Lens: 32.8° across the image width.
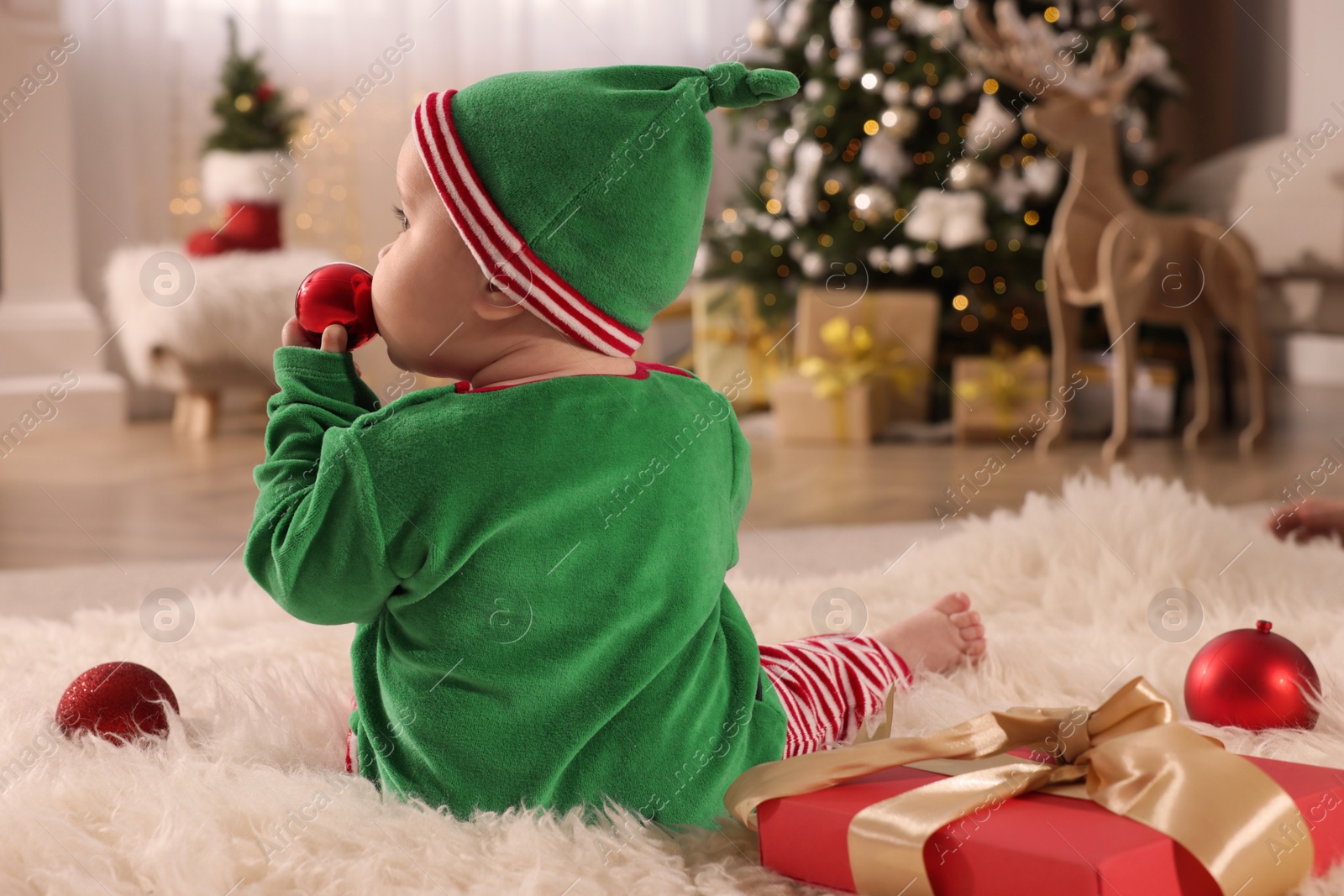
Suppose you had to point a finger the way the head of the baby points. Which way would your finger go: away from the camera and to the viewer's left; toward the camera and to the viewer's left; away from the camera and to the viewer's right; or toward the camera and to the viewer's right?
away from the camera and to the viewer's left

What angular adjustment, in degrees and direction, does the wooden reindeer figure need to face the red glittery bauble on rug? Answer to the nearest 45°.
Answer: approximately 45° to its left

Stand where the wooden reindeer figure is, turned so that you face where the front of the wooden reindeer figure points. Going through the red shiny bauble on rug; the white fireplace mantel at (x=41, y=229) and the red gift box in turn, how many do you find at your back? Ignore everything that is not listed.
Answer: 0

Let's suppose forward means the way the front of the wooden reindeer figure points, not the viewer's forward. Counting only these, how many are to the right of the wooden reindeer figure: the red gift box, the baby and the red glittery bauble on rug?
0

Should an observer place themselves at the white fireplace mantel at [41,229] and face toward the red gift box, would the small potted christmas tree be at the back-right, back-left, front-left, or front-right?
front-left

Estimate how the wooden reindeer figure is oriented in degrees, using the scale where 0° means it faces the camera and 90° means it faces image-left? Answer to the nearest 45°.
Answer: approximately 45°

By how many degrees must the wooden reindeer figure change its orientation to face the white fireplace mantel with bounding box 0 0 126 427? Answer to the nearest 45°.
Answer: approximately 45° to its right

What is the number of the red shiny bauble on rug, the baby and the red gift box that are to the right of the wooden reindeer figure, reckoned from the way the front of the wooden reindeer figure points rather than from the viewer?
0
